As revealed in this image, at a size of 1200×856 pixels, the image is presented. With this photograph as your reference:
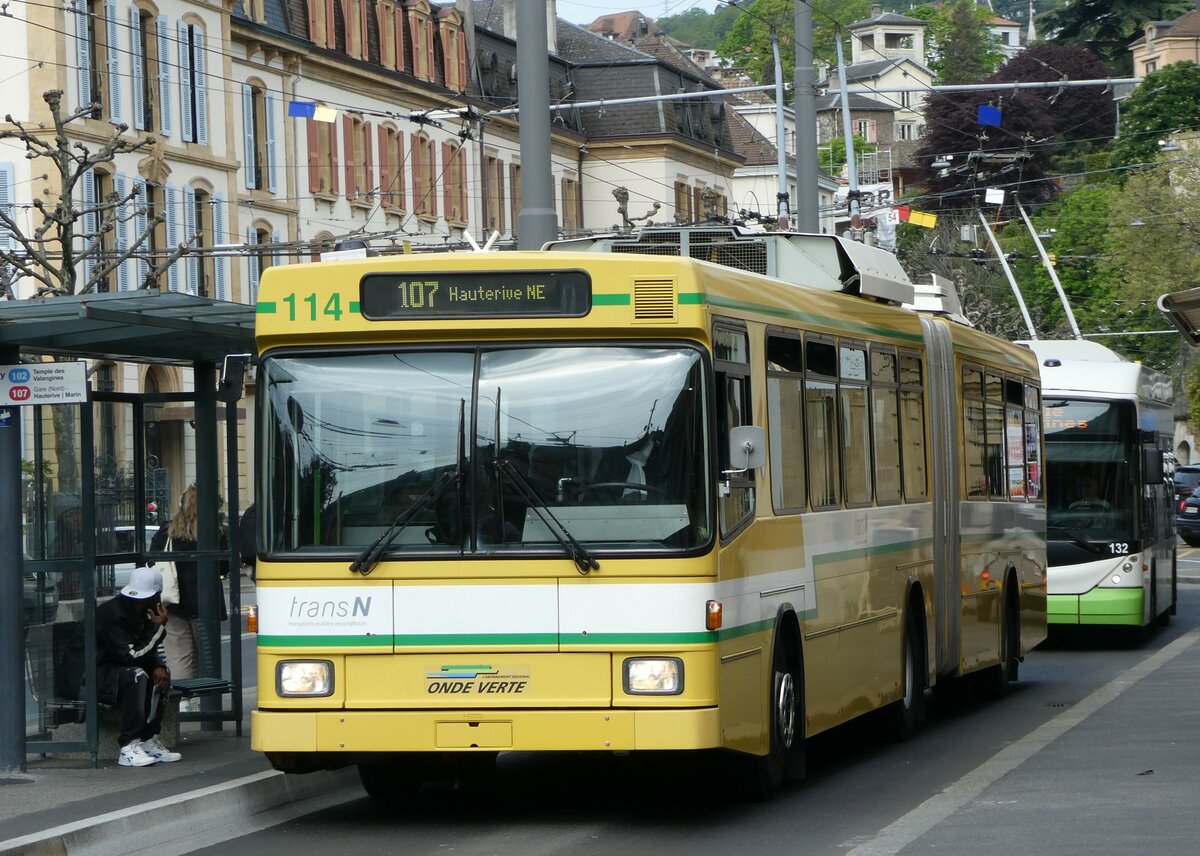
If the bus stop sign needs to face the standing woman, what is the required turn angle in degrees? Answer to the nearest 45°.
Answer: approximately 135° to its left

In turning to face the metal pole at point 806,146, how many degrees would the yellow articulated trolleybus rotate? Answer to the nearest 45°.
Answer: approximately 180°

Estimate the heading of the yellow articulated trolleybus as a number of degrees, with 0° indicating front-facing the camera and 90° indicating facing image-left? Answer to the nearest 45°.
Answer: approximately 0°

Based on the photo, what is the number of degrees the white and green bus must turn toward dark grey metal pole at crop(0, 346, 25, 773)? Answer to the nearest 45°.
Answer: approximately 45° to its right

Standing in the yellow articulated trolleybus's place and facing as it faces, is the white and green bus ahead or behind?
behind

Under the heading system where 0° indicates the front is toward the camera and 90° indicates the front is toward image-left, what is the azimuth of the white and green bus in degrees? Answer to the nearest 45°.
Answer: approximately 0°
